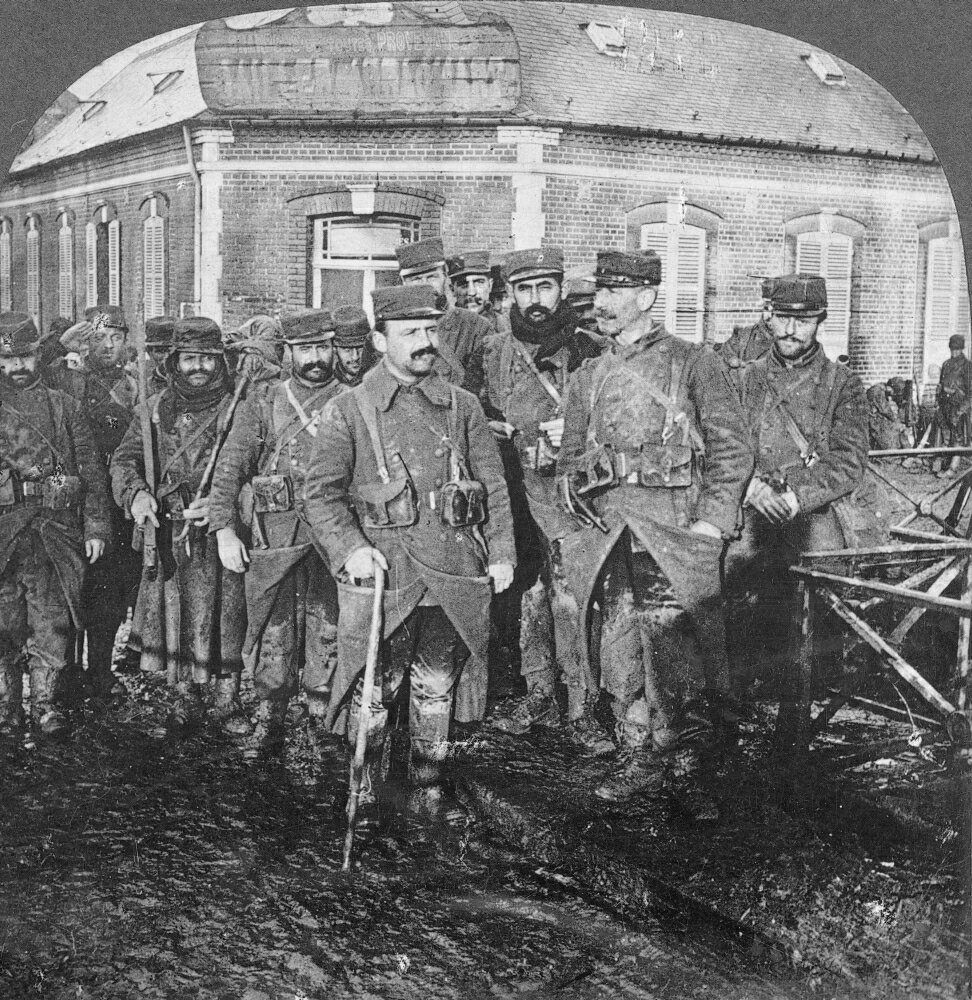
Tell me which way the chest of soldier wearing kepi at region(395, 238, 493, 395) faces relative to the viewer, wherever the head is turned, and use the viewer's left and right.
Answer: facing the viewer

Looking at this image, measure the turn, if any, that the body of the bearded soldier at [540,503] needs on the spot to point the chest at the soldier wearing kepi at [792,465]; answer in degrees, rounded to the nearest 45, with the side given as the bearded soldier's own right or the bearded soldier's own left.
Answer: approximately 45° to the bearded soldier's own left

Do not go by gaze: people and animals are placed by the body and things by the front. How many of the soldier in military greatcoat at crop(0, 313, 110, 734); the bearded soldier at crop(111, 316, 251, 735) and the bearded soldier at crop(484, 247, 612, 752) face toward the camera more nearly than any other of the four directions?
3

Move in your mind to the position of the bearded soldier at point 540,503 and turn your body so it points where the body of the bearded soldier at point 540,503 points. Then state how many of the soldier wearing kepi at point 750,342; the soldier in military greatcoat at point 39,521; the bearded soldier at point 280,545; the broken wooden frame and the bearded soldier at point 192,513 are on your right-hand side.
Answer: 3

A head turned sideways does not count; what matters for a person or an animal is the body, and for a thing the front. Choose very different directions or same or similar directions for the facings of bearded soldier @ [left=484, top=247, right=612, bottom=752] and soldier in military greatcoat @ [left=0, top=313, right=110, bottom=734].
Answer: same or similar directions

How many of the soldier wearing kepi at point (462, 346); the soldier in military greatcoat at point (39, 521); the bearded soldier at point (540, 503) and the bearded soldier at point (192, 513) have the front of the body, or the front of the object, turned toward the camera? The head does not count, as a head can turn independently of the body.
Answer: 4

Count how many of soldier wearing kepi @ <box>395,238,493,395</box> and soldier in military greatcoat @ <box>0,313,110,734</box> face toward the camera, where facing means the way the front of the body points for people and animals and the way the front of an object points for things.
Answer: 2

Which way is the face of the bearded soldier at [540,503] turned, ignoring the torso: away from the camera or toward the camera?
toward the camera

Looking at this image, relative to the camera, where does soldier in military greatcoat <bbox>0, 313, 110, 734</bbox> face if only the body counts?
toward the camera

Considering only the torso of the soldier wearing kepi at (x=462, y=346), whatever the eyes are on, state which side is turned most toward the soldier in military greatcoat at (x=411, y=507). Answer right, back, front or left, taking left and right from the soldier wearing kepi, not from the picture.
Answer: front

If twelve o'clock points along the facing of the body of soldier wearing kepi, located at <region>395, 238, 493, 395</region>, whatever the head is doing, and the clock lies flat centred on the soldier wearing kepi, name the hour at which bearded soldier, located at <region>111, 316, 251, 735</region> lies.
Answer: The bearded soldier is roughly at 3 o'clock from the soldier wearing kepi.

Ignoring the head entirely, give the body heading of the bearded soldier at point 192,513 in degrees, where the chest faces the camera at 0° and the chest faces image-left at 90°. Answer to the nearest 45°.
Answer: approximately 0°

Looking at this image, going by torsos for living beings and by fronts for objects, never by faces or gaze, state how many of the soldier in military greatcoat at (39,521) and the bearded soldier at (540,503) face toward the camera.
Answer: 2
